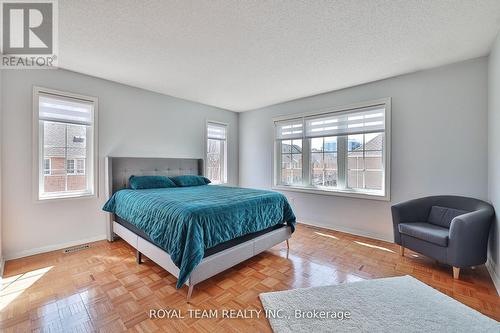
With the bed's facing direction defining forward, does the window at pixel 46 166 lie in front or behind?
behind

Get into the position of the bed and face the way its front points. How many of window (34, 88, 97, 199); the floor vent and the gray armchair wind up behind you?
2

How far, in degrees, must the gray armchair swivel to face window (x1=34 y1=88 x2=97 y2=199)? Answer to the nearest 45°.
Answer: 0° — it already faces it

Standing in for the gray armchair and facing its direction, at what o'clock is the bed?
The bed is roughly at 12 o'clock from the gray armchair.

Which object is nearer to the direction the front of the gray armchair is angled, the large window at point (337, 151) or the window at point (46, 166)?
the window

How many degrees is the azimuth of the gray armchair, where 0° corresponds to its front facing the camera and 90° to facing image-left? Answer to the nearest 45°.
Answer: approximately 45°

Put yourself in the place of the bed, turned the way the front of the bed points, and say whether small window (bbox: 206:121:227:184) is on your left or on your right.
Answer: on your left

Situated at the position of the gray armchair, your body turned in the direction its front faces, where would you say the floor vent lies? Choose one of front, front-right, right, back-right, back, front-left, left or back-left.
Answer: front

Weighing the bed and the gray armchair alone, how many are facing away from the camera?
0
